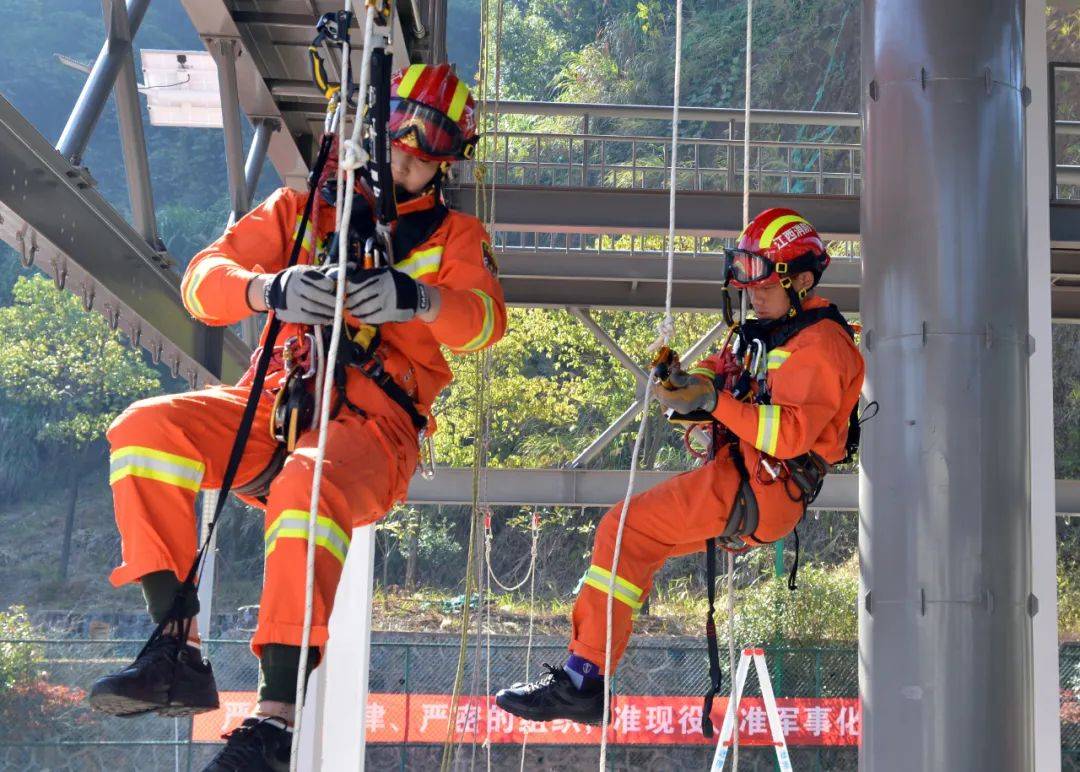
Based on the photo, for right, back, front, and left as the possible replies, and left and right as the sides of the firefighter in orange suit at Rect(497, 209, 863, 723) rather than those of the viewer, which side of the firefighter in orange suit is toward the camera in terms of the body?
left

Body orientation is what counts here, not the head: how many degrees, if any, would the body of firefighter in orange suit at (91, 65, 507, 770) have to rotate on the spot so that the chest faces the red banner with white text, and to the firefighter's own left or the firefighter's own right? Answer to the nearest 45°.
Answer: approximately 135° to the firefighter's own right

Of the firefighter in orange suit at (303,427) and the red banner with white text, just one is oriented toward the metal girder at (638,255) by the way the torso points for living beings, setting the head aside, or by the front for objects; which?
the red banner with white text

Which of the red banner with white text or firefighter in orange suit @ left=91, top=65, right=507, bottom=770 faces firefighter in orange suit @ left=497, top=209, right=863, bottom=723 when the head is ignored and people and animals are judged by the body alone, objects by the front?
the red banner with white text

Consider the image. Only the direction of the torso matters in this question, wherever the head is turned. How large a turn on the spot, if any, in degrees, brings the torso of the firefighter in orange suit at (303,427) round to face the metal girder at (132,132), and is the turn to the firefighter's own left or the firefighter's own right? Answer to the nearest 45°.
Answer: approximately 135° to the firefighter's own right

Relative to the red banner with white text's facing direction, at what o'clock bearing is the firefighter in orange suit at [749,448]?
The firefighter in orange suit is roughly at 12 o'clock from the red banner with white text.

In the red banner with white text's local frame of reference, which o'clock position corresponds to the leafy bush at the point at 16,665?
The leafy bush is roughly at 4 o'clock from the red banner with white text.

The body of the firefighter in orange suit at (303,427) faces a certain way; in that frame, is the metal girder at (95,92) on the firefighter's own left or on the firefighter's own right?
on the firefighter's own right

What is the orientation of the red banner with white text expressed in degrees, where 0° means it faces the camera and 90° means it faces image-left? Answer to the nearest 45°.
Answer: approximately 0°

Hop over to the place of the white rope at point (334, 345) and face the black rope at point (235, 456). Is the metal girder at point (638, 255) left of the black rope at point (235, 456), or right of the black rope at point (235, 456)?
right

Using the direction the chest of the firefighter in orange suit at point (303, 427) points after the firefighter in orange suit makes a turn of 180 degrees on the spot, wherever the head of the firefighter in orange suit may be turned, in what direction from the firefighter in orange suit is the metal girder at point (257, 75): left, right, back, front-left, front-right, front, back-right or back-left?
front-left

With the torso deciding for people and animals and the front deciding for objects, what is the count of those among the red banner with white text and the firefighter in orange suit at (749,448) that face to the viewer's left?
1

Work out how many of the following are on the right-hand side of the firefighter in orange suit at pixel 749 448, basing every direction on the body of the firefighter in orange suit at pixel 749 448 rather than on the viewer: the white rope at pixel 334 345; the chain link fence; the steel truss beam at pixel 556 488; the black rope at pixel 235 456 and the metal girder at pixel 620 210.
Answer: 3
